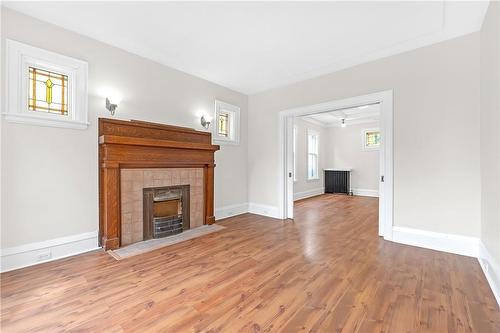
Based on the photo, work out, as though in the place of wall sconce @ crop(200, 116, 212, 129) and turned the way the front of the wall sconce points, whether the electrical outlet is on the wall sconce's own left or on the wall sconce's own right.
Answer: on the wall sconce's own right

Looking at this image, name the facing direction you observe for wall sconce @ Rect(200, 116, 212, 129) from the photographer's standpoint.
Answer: facing the viewer and to the right of the viewer

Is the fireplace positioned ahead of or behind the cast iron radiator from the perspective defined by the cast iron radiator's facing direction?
ahead

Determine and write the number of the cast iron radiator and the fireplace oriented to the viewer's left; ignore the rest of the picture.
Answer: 0

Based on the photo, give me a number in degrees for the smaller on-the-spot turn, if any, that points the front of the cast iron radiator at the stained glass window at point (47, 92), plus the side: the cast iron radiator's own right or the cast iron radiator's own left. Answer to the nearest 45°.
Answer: approximately 45° to the cast iron radiator's own right

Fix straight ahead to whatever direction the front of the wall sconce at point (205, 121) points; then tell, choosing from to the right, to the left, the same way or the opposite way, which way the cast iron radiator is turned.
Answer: to the right

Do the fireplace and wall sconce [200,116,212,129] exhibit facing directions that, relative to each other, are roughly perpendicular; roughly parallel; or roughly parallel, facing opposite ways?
roughly parallel

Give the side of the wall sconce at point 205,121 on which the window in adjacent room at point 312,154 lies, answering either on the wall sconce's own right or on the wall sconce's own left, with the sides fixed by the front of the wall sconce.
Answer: on the wall sconce's own left

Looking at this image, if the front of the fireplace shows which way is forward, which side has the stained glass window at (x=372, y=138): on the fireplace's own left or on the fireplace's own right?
on the fireplace's own left

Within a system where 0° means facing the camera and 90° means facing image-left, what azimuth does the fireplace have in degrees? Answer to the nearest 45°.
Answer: approximately 315°

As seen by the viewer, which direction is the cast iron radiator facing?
toward the camera

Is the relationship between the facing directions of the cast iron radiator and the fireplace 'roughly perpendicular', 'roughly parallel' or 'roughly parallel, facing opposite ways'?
roughly perpendicular

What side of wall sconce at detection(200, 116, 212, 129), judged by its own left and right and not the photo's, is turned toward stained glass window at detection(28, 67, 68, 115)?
right

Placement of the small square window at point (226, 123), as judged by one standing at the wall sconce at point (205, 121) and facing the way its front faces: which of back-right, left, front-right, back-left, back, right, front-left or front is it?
left

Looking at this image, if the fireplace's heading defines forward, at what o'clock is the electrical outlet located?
The electrical outlet is roughly at 4 o'clock from the fireplace.

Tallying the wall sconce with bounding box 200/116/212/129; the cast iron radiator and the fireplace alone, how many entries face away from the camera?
0

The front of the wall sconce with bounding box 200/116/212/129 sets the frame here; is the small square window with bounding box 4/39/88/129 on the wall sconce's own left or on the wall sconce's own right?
on the wall sconce's own right
